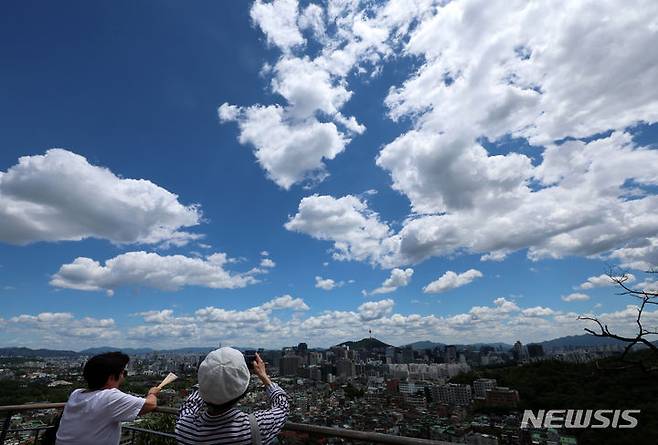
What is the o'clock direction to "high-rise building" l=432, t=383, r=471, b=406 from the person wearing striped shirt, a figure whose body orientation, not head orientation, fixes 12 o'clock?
The high-rise building is roughly at 1 o'clock from the person wearing striped shirt.

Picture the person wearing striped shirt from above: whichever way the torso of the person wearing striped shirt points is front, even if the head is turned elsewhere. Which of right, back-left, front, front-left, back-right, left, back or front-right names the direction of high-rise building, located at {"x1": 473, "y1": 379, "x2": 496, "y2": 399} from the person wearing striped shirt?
front-right

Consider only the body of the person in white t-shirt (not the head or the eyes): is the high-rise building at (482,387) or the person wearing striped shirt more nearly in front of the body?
the high-rise building

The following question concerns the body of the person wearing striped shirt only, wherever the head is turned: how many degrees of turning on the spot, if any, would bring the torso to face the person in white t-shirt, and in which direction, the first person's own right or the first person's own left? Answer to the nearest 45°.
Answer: approximately 45° to the first person's own left

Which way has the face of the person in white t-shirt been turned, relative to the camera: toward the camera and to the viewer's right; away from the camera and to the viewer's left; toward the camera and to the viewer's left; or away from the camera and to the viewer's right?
away from the camera and to the viewer's right

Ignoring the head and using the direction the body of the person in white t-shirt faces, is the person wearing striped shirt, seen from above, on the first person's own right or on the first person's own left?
on the first person's own right

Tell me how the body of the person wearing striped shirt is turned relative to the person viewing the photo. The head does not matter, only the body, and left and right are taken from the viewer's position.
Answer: facing away from the viewer

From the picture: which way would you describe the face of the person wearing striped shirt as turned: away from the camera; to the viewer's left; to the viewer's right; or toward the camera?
away from the camera

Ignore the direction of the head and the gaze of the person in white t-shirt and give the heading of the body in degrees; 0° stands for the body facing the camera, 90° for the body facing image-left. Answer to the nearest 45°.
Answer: approximately 225°

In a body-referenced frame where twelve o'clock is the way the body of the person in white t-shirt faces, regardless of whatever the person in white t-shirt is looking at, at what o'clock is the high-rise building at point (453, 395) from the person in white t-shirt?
The high-rise building is roughly at 12 o'clock from the person in white t-shirt.
